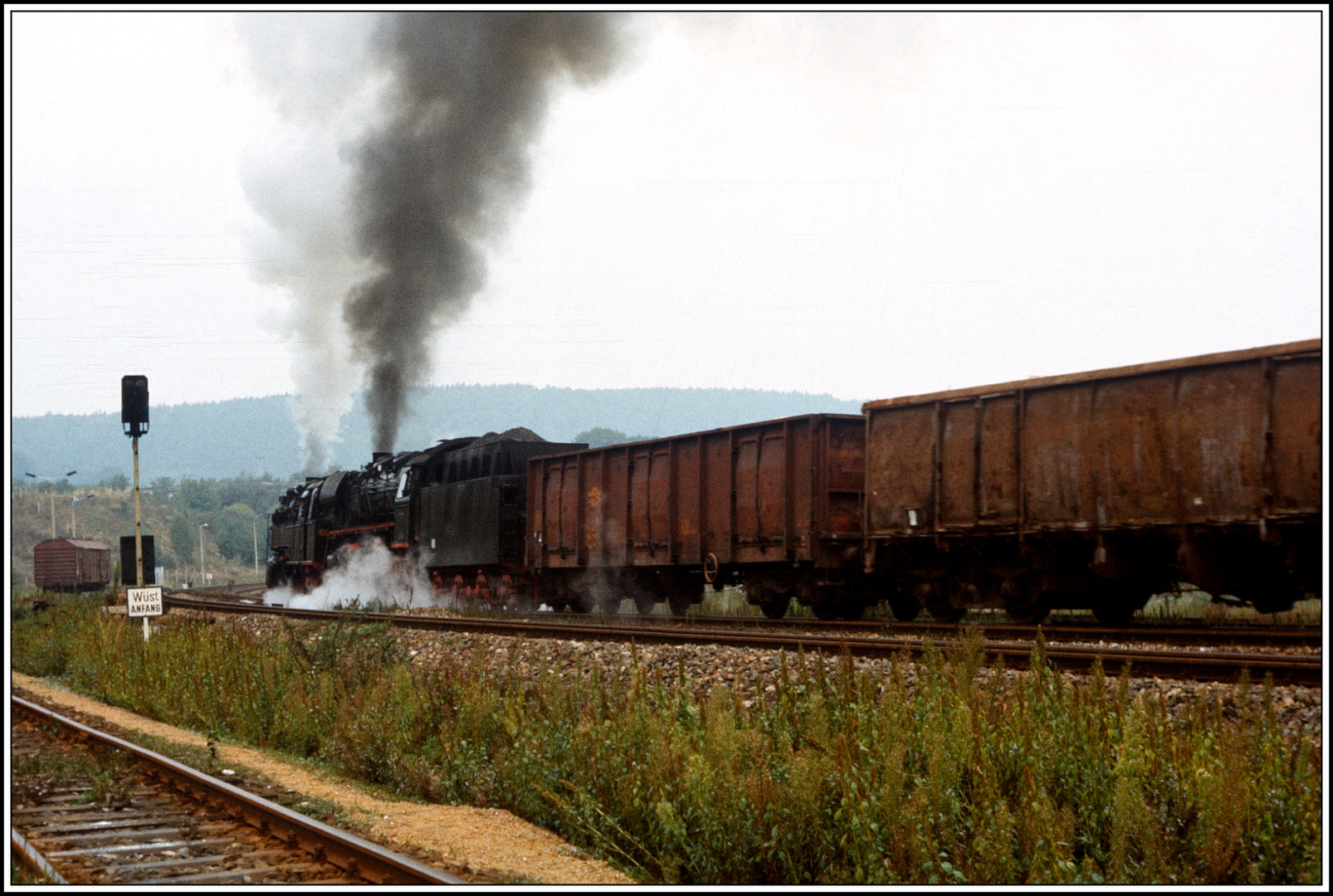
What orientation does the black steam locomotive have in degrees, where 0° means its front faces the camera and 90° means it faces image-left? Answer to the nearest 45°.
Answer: approximately 135°

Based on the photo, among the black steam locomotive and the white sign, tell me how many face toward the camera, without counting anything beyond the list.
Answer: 1

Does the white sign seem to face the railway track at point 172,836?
yes

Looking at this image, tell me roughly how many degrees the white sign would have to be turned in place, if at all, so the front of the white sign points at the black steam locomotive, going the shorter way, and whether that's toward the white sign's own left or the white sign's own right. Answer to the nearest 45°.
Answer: approximately 135° to the white sign's own left

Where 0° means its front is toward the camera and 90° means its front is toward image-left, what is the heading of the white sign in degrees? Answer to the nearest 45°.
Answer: approximately 0°

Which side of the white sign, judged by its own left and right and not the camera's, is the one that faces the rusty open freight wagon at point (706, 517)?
left

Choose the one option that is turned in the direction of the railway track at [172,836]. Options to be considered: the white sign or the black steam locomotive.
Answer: the white sign

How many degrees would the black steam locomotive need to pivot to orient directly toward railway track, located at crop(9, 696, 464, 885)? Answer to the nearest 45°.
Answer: approximately 135° to its left

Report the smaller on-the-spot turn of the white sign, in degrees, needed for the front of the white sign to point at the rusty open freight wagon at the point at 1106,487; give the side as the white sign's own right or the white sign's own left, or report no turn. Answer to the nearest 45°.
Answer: approximately 45° to the white sign's own left
